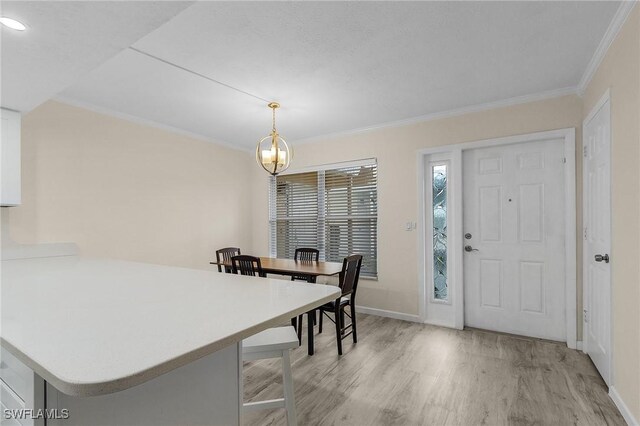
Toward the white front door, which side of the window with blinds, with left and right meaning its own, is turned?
left

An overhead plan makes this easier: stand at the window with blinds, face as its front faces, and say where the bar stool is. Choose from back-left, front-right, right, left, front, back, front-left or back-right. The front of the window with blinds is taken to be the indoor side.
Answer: front-left

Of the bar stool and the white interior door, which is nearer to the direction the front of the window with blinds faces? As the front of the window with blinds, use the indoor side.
the bar stool

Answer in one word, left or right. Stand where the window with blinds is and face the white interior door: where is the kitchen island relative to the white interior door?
right

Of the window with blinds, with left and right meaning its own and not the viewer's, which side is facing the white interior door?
left

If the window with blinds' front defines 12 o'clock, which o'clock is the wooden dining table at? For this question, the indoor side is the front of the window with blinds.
The wooden dining table is roughly at 11 o'clock from the window with blinds.

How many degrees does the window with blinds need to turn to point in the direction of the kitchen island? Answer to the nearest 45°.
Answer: approximately 45° to its left

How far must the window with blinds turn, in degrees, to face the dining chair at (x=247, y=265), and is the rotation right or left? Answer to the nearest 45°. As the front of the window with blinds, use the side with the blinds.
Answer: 0° — it already faces it

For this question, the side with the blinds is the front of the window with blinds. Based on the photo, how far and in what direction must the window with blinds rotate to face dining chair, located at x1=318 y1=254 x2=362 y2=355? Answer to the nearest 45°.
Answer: approximately 45° to its left

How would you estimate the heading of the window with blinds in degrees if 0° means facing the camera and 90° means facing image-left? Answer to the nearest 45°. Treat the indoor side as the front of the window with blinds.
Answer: approximately 45°

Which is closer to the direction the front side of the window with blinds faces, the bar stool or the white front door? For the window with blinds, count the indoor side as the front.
the bar stool

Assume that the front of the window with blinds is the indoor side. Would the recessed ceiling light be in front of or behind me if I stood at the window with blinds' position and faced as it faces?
in front
